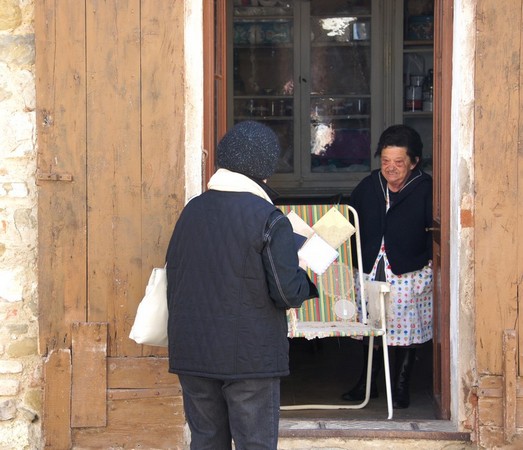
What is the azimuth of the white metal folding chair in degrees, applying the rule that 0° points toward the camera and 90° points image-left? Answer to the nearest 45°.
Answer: approximately 0°

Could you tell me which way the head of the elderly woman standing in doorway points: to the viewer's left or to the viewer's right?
to the viewer's left

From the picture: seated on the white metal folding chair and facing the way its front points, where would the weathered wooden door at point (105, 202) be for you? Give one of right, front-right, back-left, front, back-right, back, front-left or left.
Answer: front-right

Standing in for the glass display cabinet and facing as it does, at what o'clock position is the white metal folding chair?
The white metal folding chair is roughly at 12 o'clock from the glass display cabinet.

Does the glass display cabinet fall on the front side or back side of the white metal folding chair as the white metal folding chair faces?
on the back side

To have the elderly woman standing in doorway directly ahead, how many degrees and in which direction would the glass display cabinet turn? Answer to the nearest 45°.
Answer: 0° — it already faces them

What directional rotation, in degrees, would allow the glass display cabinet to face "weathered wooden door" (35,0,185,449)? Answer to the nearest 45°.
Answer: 0° — it already faces it

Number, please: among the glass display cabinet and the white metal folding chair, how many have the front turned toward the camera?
2
